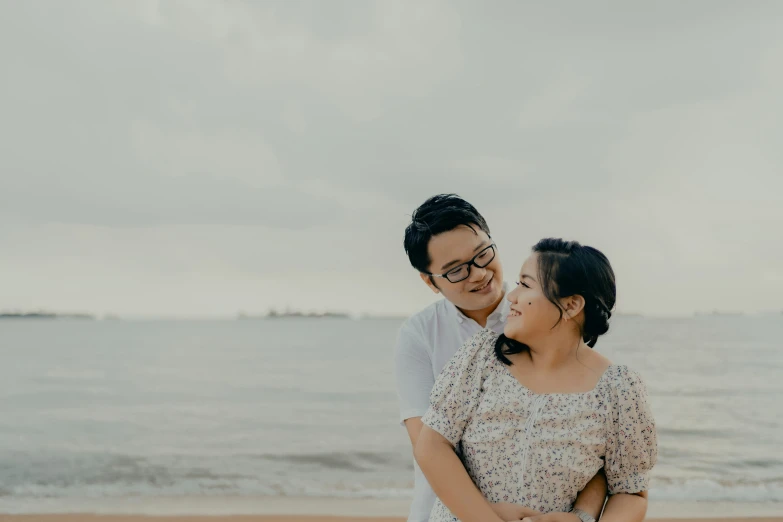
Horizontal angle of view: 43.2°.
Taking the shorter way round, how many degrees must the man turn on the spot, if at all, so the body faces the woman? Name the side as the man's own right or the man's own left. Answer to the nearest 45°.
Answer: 0° — they already face them

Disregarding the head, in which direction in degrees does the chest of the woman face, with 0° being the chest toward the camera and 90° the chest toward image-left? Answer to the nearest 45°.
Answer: approximately 0°

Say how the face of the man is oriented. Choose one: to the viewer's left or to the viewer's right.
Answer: to the viewer's right

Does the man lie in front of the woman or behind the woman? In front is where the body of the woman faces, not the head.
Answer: behind

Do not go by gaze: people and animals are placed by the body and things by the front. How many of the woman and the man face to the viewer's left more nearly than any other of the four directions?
0

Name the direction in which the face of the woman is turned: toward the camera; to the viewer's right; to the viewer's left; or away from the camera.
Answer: to the viewer's left
